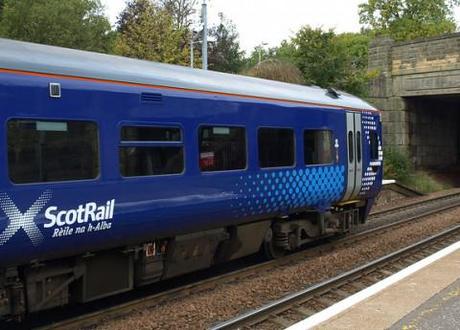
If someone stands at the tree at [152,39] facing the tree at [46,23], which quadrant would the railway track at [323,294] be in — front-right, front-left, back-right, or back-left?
back-left

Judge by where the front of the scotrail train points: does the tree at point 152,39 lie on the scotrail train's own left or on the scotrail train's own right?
on the scotrail train's own left

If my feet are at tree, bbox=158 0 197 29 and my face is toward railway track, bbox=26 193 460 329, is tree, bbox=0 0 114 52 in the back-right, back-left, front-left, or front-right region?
front-right

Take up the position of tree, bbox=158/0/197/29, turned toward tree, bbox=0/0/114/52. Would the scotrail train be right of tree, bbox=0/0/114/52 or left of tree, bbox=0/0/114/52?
left

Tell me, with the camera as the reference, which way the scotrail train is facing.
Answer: facing away from the viewer and to the right of the viewer

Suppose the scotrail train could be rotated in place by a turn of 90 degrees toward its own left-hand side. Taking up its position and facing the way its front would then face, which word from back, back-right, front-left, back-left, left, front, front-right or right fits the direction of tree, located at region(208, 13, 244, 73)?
front-right

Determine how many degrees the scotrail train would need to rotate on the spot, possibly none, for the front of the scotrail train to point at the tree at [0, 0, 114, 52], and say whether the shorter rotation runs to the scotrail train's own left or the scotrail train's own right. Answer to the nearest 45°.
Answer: approximately 45° to the scotrail train's own left
